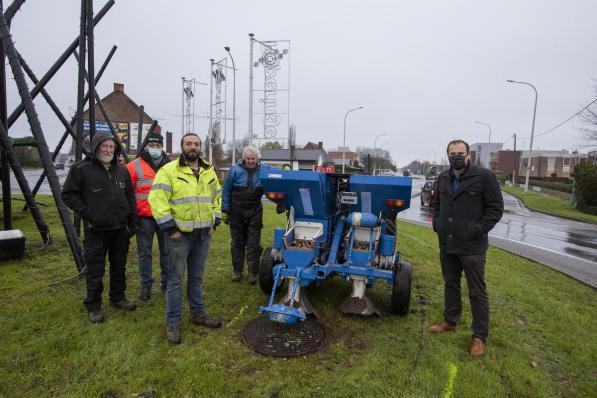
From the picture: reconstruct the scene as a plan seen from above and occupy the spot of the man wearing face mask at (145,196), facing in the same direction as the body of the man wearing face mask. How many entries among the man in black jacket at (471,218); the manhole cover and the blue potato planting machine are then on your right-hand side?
0

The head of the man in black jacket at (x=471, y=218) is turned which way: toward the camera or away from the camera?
toward the camera

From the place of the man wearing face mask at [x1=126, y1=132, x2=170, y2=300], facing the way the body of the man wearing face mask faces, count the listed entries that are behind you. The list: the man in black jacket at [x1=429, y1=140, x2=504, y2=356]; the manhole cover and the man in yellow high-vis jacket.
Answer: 0

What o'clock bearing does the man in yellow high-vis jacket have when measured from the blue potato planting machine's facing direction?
The man in yellow high-vis jacket is roughly at 8 o'clock from the blue potato planting machine.

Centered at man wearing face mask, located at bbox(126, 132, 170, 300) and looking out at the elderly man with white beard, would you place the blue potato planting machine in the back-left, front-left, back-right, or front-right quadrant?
back-left

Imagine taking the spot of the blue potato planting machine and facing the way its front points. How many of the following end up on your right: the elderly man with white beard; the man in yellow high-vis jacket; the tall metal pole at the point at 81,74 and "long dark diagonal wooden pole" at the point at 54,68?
0

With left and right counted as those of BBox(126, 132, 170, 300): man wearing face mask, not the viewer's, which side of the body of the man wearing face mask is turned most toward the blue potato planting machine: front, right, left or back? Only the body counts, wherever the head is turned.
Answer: left

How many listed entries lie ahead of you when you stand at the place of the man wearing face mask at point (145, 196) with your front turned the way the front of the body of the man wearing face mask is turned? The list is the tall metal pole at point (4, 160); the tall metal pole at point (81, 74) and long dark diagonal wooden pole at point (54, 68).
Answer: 0

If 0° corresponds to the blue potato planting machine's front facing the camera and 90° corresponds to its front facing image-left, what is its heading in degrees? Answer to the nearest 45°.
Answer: approximately 180°

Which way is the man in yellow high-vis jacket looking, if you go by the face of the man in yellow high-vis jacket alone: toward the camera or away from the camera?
toward the camera

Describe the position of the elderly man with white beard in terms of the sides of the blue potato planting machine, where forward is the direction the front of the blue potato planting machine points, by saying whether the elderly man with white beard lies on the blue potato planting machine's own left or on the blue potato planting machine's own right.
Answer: on the blue potato planting machine's own left

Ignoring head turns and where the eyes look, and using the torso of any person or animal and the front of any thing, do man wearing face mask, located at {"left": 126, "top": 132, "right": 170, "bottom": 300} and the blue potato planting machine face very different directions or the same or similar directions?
very different directions

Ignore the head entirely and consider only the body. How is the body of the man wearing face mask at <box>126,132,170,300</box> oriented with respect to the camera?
toward the camera

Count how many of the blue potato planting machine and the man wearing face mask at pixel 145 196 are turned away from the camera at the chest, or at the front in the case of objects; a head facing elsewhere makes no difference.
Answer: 1

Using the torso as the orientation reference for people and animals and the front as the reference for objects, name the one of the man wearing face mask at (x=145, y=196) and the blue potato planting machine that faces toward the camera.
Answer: the man wearing face mask

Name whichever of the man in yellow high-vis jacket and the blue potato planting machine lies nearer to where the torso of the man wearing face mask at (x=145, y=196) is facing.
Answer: the man in yellow high-vis jacket

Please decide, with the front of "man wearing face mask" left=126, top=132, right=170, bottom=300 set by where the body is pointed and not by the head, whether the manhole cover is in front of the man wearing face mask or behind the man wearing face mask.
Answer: in front
